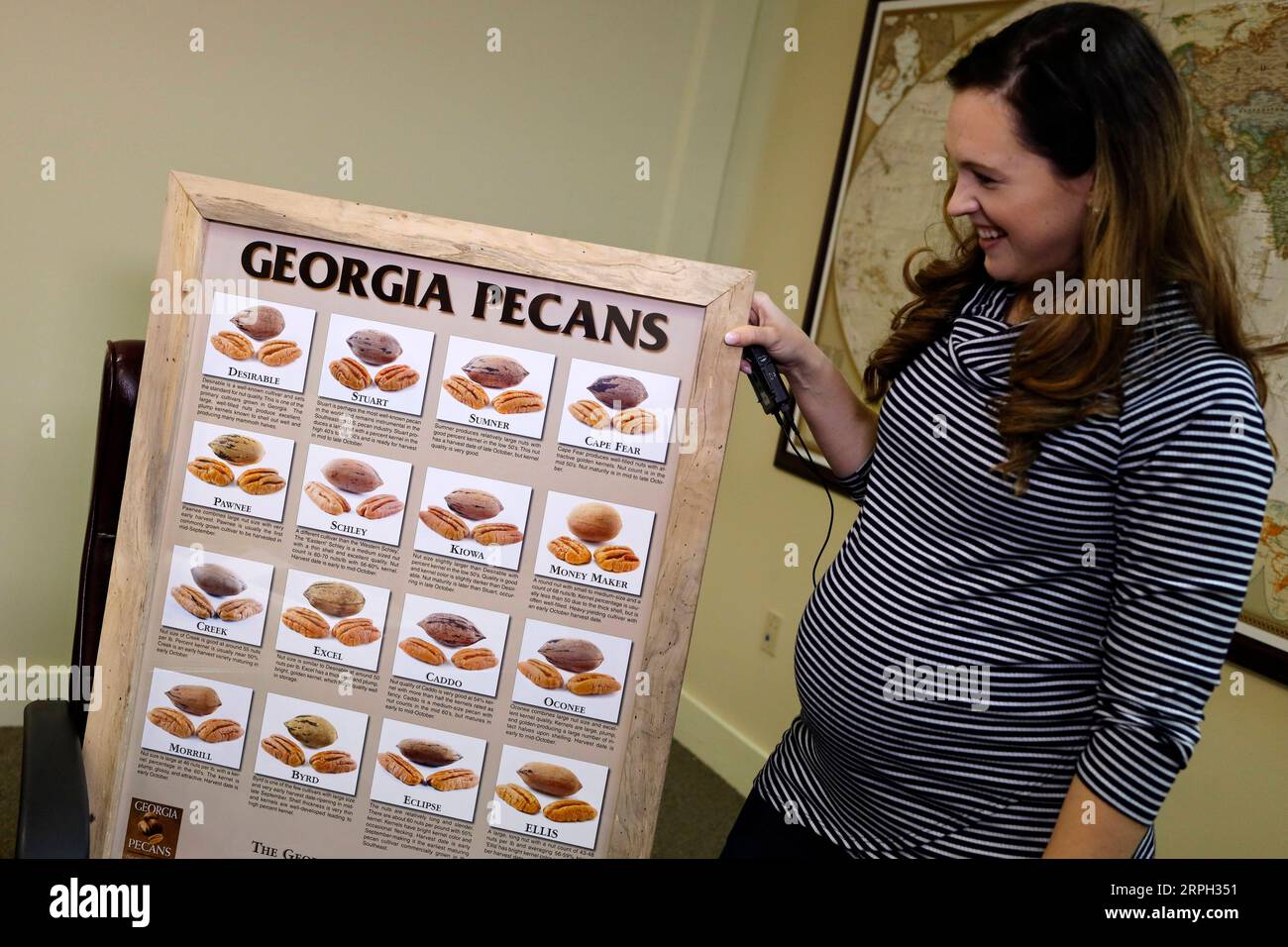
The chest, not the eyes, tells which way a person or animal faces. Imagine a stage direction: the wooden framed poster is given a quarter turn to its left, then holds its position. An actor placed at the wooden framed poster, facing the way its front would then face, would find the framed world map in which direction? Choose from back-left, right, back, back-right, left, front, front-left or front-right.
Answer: front-left

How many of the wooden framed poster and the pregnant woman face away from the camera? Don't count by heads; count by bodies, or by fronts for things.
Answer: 0

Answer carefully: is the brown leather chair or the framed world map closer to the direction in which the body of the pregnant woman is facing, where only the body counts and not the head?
the brown leather chair

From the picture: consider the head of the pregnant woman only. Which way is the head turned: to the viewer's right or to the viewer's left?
to the viewer's left

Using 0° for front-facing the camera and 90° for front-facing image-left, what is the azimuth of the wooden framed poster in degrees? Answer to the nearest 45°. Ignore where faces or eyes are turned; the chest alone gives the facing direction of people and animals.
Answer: approximately 0°

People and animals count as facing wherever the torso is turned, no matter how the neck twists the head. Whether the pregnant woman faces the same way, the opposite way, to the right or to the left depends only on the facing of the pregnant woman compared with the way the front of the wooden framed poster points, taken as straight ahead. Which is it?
to the right

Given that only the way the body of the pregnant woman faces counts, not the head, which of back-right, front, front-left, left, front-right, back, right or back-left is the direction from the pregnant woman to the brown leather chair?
front-right
